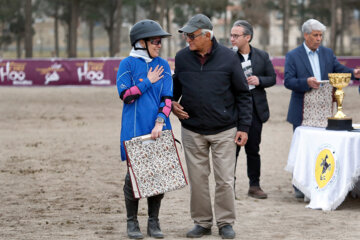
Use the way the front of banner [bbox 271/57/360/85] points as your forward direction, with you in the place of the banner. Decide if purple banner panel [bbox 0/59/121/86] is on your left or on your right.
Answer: on your right

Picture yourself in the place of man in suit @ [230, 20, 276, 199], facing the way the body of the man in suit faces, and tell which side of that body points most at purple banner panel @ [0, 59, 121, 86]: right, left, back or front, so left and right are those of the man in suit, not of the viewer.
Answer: right

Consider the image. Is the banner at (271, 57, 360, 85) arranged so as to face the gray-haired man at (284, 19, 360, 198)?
yes

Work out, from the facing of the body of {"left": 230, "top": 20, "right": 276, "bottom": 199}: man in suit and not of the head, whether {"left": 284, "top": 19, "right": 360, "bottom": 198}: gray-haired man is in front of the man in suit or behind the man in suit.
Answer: behind

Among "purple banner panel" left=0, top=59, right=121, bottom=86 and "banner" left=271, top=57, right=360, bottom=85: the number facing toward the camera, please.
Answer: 2

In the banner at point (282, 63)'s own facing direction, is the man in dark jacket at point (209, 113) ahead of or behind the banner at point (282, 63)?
ahead

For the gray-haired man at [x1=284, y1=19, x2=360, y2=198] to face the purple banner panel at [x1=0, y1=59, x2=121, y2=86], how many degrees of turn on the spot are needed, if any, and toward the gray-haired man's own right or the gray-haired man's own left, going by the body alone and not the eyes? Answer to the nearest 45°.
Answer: approximately 180°

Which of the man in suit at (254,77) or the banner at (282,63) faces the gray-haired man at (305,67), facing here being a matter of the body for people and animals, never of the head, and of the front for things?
the banner

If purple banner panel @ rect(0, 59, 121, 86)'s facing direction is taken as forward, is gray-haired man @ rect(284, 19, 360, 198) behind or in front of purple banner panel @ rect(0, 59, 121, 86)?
in front

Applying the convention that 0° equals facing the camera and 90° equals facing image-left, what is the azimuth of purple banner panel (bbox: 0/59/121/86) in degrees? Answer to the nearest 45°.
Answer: approximately 0°

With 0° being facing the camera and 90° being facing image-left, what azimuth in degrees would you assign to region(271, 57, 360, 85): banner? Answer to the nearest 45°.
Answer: approximately 0°
